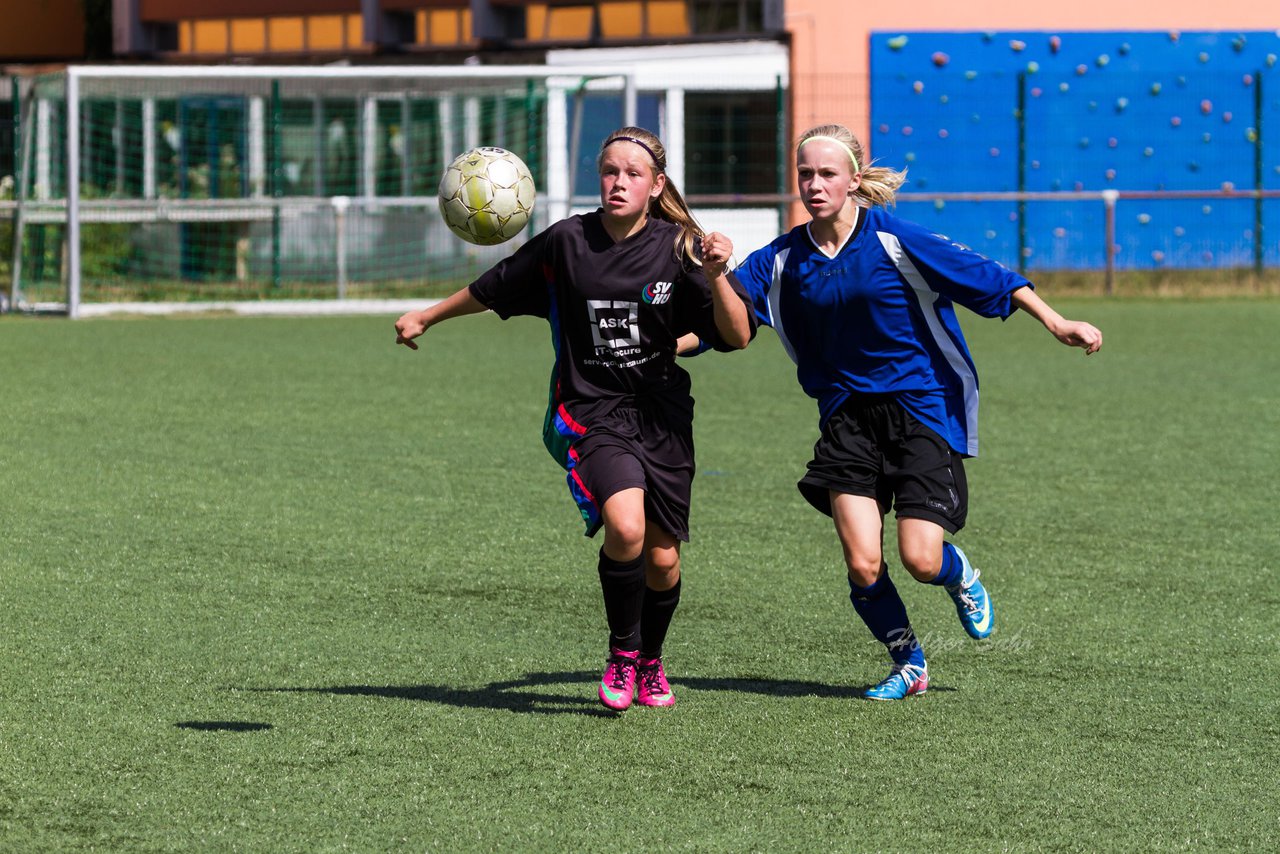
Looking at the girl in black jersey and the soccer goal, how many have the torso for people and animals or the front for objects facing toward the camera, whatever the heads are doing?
2

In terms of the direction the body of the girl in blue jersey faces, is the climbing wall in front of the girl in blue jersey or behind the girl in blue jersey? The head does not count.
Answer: behind

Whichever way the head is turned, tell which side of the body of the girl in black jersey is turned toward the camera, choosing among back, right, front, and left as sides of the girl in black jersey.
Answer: front

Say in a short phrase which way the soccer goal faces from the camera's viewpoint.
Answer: facing the viewer

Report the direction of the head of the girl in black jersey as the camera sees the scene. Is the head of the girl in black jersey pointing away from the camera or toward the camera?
toward the camera

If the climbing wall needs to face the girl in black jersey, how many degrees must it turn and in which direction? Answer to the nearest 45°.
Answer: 0° — it already faces them

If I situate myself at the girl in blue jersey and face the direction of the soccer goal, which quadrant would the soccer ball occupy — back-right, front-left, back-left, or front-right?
front-left

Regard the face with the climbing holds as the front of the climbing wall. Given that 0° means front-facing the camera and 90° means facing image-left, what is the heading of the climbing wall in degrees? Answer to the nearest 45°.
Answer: approximately 0°

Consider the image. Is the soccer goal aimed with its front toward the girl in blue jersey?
yes

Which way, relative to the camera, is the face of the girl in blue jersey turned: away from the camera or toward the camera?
toward the camera

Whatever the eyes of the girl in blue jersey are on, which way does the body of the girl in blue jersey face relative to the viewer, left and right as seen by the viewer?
facing the viewer and to the left of the viewer

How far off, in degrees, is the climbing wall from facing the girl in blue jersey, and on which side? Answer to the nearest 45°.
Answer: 0° — it already faces them

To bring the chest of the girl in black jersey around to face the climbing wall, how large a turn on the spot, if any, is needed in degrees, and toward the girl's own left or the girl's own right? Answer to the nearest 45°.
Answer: approximately 180°
